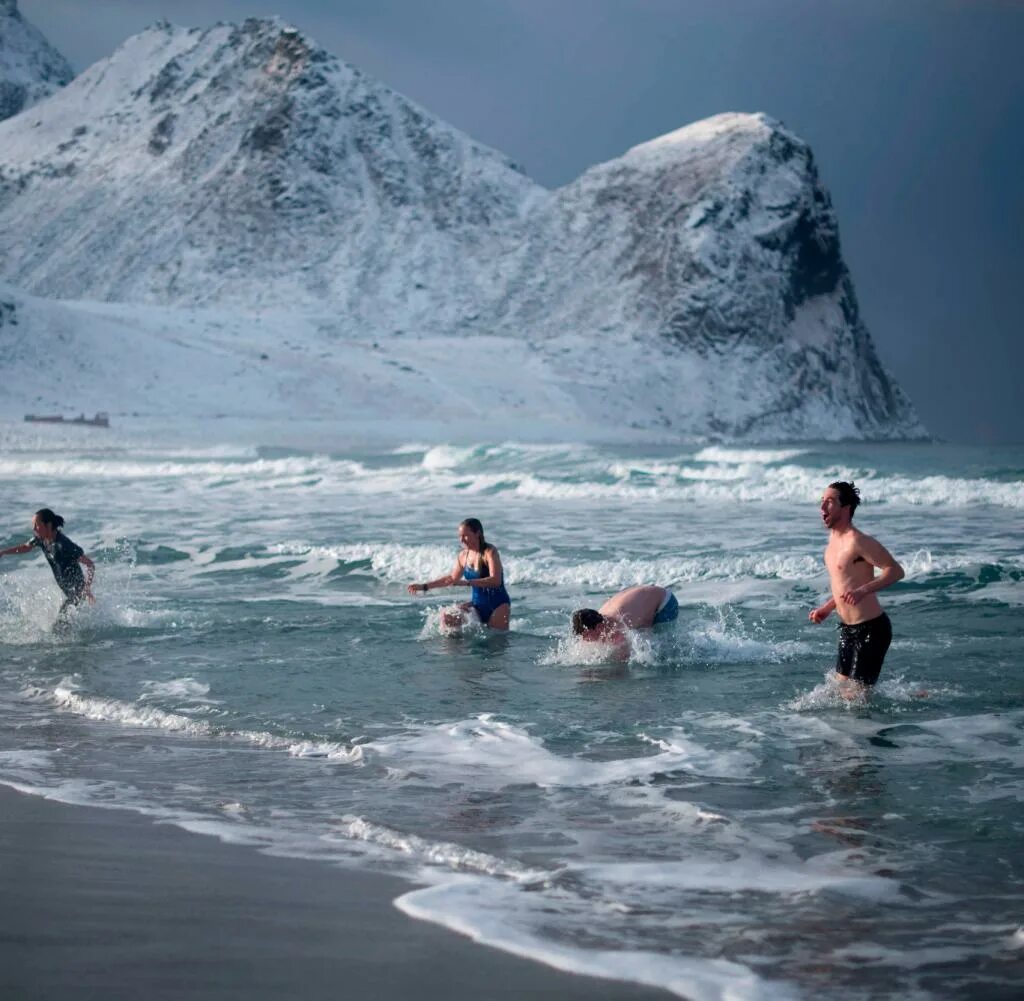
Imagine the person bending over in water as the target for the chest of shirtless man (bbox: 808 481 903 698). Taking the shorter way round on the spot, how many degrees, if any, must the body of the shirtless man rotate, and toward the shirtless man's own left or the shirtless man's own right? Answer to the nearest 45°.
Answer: approximately 90° to the shirtless man's own right

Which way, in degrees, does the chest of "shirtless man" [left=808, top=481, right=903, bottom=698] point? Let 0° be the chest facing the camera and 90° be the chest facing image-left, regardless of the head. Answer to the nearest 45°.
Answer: approximately 45°

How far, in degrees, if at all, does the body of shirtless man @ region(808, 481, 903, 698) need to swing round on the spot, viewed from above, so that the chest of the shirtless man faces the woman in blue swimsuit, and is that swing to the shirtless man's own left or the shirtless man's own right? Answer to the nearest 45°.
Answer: approximately 90° to the shirtless man's own right

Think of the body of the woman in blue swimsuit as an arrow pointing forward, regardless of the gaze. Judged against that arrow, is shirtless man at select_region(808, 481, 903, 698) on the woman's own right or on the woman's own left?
on the woman's own left

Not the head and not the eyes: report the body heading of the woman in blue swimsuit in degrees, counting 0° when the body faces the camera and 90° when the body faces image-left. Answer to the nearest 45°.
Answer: approximately 45°

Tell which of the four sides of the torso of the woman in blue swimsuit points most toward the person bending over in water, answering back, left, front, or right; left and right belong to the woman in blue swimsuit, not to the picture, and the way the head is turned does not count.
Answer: left

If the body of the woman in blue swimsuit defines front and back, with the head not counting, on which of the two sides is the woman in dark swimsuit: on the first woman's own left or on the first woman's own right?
on the first woman's own right
